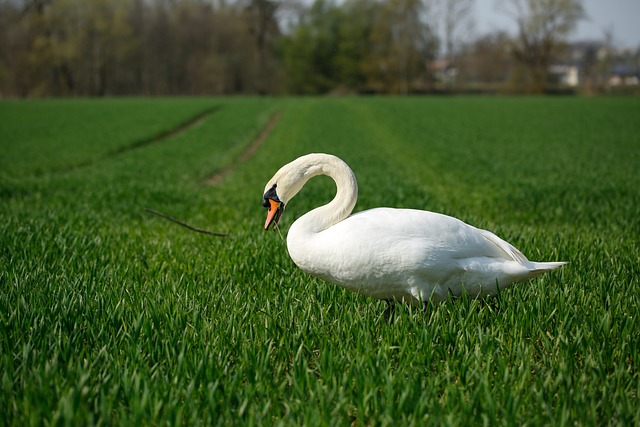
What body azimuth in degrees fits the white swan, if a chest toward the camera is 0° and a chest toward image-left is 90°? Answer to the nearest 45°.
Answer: approximately 90°
